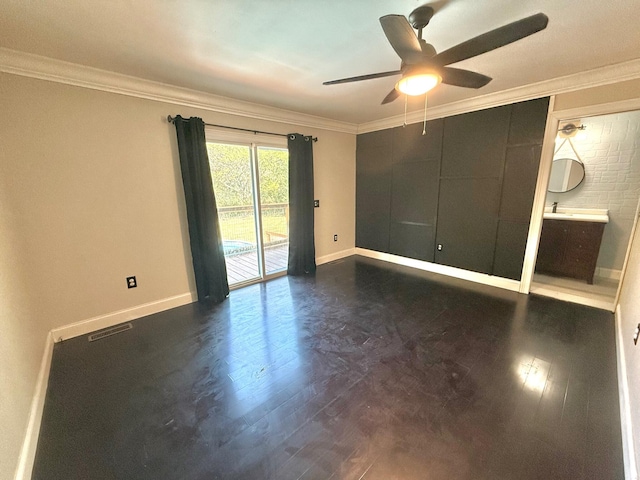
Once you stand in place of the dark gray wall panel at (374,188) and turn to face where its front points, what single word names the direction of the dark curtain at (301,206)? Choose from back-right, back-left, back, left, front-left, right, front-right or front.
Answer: front

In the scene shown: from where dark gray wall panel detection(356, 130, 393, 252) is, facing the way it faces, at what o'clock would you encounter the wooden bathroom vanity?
The wooden bathroom vanity is roughly at 8 o'clock from the dark gray wall panel.

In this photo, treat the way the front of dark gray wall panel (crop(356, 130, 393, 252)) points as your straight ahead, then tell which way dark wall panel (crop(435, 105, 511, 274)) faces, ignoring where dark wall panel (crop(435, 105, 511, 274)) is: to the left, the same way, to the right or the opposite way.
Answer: the same way

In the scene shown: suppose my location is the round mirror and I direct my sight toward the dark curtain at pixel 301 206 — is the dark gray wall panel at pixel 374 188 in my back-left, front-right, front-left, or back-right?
front-right

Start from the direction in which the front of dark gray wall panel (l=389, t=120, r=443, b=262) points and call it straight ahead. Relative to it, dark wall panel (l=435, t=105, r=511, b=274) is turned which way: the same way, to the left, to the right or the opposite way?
the same way

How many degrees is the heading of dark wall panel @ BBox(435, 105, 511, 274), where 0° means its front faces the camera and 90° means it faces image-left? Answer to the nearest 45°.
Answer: approximately 45°

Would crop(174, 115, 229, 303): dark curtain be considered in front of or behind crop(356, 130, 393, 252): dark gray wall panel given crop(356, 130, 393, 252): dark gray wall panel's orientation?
in front

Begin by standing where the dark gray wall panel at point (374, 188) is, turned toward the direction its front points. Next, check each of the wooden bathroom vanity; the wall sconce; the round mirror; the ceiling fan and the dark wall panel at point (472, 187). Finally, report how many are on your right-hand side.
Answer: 0

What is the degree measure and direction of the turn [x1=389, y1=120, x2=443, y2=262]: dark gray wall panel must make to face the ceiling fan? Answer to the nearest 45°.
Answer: approximately 45° to its left

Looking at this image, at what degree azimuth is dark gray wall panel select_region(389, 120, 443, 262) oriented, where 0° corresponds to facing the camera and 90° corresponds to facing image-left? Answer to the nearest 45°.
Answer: approximately 45°

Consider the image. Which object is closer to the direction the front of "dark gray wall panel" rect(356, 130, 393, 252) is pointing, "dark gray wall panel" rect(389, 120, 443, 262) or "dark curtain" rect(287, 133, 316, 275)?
the dark curtain

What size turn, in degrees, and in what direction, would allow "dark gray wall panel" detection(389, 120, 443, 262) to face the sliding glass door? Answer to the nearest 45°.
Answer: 0° — it already faces it

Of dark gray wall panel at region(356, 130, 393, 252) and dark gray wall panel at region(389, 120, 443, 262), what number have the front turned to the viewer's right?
0

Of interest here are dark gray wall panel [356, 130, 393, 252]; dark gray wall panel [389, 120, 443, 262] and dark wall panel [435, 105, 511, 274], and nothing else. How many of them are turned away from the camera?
0

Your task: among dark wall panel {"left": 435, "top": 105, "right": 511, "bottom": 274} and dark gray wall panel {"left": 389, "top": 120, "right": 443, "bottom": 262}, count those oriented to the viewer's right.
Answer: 0

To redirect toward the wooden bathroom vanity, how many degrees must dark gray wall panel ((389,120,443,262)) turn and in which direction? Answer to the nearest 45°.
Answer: approximately 135° to its left

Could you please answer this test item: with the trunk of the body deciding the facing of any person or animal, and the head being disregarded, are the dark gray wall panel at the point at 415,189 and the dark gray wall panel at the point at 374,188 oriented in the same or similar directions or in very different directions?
same or similar directions

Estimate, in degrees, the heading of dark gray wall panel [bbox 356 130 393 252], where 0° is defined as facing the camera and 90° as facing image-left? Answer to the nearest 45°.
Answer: approximately 45°
